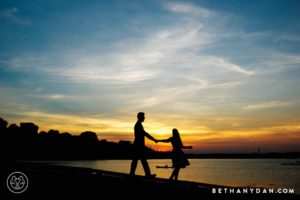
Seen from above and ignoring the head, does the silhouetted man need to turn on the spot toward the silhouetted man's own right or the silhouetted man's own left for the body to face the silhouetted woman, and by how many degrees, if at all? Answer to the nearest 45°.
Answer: approximately 45° to the silhouetted man's own left

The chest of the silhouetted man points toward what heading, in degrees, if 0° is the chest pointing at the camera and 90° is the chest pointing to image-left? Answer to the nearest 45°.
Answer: approximately 270°

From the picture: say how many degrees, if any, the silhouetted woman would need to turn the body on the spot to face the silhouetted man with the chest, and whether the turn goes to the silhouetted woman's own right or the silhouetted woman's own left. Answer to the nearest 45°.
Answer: approximately 45° to the silhouetted woman's own left

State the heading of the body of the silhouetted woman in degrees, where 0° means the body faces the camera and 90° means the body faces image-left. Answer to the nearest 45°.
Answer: approximately 90°

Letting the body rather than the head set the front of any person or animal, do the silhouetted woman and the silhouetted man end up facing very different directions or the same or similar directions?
very different directions
